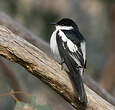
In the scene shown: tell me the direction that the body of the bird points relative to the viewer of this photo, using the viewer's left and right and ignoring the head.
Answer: facing away from the viewer and to the left of the viewer
